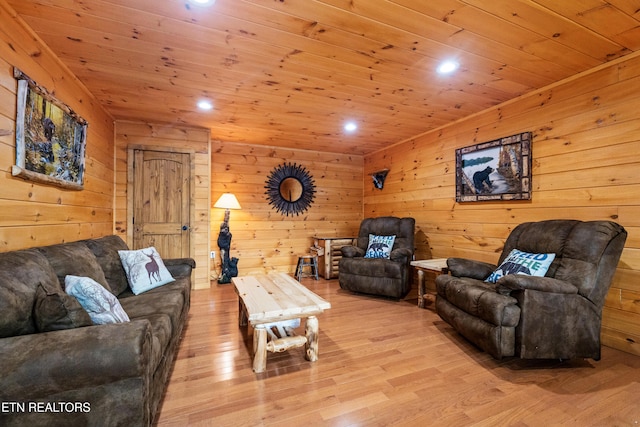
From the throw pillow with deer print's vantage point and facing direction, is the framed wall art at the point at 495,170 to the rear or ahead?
ahead

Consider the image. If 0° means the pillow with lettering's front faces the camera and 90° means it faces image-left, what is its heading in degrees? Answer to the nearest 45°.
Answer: approximately 45°

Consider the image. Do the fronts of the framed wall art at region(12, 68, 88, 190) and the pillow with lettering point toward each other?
yes

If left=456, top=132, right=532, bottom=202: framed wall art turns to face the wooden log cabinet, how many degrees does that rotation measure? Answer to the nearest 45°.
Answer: approximately 45° to its right

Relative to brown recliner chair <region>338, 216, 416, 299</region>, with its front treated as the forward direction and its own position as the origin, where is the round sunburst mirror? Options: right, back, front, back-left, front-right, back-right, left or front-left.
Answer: right

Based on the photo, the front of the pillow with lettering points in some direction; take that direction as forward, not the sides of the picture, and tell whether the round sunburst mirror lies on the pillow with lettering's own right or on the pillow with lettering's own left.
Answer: on the pillow with lettering's own right

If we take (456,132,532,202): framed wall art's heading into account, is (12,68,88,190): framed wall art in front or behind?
in front

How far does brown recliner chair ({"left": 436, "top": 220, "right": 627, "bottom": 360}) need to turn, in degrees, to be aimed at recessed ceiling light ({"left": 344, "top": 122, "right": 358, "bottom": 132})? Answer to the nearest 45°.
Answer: approximately 45° to its right

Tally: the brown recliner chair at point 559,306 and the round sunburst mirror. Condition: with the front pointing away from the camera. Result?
0

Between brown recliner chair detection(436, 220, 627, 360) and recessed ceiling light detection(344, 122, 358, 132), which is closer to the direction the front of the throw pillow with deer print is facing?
the brown recliner chair

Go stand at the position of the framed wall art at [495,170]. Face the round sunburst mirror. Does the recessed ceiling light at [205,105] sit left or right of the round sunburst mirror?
left

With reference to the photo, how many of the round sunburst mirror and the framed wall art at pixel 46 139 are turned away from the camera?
0

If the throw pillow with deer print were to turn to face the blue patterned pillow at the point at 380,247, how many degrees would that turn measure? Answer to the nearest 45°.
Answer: approximately 45° to its left

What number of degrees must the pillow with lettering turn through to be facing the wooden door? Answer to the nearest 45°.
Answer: approximately 45° to its right

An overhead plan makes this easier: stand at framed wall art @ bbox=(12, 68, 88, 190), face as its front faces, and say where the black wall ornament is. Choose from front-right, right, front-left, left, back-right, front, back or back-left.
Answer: front-left

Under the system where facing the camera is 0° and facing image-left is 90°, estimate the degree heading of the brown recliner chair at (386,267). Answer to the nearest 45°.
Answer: approximately 45°

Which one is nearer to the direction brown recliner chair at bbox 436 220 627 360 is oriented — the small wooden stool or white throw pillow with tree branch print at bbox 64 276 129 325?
the white throw pillow with tree branch print

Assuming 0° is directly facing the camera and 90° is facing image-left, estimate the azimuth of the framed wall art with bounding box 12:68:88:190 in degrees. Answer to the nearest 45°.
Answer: approximately 315°
